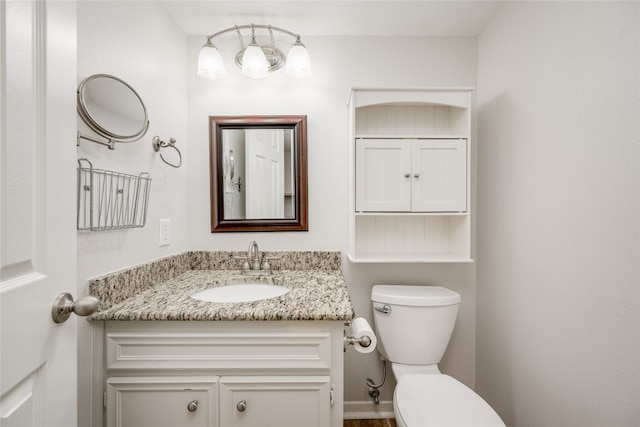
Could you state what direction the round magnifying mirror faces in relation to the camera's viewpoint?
facing the viewer and to the right of the viewer

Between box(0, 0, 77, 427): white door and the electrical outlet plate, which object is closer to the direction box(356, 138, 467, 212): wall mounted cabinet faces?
the white door

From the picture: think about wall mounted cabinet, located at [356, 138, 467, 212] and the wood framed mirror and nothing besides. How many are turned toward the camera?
2

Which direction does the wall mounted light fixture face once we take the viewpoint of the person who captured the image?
facing the viewer

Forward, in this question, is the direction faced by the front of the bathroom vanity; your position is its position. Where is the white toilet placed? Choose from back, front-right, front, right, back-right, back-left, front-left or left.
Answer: left

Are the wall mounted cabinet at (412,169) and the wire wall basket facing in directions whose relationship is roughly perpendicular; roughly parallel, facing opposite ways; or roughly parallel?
roughly perpendicular

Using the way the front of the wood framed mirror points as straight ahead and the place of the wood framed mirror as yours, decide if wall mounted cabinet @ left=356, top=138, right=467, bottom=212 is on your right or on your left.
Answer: on your left

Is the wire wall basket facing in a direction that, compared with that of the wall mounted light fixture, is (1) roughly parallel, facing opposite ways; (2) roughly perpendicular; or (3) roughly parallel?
roughly perpendicular

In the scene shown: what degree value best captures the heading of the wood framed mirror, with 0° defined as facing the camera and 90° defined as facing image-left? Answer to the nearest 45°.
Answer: approximately 0°

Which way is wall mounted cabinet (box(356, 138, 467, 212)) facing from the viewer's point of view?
toward the camera

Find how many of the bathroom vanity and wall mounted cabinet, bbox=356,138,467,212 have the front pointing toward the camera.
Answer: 2

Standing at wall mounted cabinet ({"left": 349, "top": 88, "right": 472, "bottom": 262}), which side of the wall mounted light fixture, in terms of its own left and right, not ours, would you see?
left

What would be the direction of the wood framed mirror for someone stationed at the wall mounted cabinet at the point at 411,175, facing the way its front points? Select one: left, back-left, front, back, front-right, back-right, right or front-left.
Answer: right
